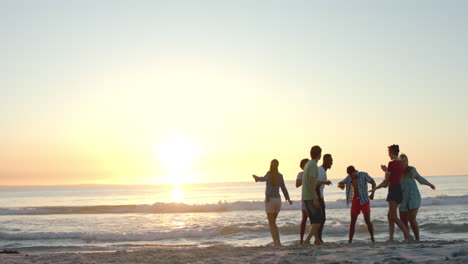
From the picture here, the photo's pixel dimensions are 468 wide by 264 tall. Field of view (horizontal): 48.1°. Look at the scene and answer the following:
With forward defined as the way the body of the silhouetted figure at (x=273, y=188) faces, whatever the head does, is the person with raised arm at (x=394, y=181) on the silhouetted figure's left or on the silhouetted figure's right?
on the silhouetted figure's right

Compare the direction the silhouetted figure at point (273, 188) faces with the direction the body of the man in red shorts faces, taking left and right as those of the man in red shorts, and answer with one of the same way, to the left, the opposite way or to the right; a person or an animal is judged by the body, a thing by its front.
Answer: the opposite way

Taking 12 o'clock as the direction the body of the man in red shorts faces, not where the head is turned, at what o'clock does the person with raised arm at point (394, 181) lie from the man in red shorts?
The person with raised arm is roughly at 10 o'clock from the man in red shorts.

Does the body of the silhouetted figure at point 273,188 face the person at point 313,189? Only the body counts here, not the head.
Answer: no

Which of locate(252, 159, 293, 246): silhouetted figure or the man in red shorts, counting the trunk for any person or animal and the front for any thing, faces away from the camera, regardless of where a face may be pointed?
the silhouetted figure

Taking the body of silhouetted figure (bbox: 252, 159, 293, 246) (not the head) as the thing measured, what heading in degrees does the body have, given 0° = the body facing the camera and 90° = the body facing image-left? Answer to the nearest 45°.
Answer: approximately 180°

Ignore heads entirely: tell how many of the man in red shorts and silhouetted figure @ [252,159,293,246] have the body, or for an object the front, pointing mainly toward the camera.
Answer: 1

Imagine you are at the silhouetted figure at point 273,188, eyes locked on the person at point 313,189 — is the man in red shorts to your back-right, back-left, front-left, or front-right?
front-left

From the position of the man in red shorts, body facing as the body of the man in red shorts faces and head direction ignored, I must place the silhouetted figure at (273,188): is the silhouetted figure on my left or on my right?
on my right

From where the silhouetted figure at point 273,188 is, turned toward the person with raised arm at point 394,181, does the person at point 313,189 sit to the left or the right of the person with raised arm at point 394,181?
right
